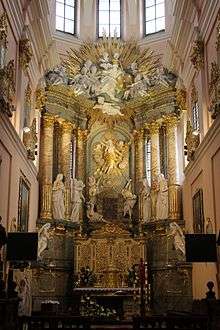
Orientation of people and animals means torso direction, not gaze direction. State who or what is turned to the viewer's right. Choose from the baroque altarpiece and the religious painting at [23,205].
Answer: the religious painting

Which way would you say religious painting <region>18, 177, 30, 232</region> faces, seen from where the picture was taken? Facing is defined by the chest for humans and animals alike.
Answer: facing to the right of the viewer

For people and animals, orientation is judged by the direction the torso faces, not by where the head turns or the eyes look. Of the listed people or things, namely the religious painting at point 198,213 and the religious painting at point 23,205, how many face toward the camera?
0

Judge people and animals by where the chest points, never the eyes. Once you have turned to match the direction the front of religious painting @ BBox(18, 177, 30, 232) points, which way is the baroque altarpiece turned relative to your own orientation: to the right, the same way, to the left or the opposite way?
to the right

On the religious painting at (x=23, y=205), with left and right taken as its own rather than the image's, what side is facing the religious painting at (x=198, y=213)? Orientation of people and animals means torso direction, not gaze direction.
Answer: front

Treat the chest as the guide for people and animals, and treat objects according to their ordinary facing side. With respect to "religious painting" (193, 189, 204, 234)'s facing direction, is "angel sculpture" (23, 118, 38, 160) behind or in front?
in front

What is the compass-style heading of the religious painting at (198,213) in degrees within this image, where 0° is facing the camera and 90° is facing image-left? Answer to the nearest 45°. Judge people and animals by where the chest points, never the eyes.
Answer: approximately 90°

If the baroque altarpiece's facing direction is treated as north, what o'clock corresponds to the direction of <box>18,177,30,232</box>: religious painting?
The religious painting is roughly at 1 o'clock from the baroque altarpiece.

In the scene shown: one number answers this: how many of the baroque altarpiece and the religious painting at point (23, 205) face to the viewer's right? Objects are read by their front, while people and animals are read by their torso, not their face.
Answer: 1

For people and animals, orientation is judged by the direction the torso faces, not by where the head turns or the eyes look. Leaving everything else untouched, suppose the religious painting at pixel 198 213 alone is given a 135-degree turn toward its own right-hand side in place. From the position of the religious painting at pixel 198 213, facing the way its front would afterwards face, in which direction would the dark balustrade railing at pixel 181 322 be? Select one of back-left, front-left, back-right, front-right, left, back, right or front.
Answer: back-right

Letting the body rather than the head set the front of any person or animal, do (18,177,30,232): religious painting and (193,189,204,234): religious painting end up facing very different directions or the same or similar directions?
very different directions

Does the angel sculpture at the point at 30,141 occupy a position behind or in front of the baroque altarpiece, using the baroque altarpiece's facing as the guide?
in front

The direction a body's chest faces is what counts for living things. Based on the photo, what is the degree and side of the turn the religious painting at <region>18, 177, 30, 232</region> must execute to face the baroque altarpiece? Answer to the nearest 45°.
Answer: approximately 45° to its left
